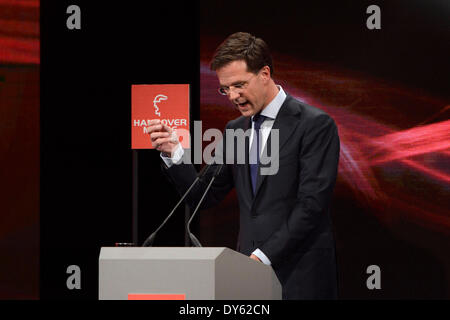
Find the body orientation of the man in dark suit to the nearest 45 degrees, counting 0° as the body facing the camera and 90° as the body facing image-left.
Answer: approximately 45°

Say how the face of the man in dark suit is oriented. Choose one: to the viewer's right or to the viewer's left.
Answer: to the viewer's left

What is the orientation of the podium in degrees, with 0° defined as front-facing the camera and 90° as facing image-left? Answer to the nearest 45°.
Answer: approximately 45°

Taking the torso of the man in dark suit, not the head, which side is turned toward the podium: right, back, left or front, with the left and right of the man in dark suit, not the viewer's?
front

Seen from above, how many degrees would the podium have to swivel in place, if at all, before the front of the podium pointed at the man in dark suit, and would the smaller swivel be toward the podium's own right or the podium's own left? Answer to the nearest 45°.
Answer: approximately 180°

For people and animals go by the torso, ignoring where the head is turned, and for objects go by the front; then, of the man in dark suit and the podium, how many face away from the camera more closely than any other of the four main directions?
0
